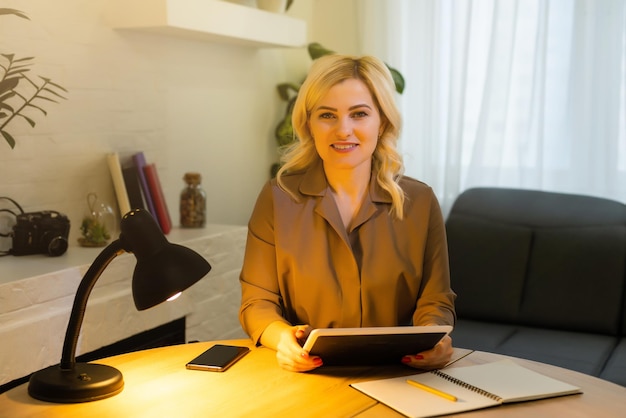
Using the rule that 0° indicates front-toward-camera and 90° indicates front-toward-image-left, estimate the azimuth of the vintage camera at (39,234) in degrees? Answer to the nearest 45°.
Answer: approximately 315°

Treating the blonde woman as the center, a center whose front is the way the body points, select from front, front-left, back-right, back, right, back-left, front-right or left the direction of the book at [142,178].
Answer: back-right

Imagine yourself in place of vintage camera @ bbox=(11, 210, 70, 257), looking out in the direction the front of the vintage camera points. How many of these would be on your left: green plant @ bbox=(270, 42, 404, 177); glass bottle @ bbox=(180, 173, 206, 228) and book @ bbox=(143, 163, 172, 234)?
3

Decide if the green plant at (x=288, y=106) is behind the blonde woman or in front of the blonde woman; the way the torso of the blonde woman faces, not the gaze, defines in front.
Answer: behind

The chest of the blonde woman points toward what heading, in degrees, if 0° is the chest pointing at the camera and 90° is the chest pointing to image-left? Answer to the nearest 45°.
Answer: approximately 0°
